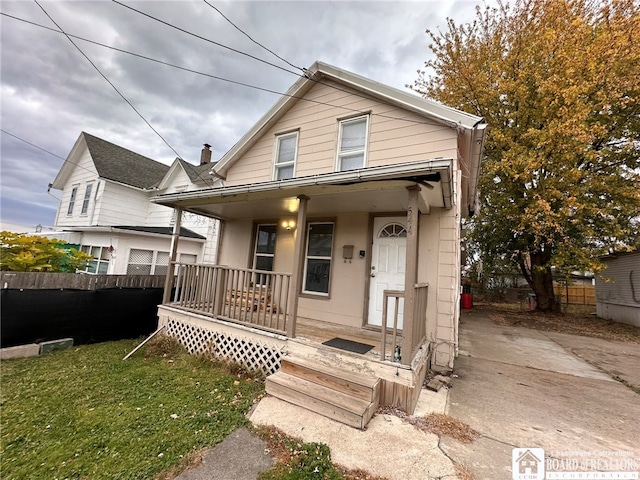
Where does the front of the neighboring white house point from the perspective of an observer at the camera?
facing the viewer and to the left of the viewer

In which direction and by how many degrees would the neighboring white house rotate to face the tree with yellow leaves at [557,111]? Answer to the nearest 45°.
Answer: approximately 90° to its left

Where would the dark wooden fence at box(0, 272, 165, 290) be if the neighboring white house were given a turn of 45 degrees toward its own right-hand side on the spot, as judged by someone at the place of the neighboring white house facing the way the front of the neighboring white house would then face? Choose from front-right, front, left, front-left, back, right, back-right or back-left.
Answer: left

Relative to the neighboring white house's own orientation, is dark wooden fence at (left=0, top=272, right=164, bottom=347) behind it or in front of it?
in front

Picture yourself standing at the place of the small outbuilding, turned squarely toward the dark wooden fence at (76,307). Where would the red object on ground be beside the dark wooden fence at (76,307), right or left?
right

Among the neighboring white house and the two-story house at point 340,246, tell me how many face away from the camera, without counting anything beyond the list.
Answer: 0

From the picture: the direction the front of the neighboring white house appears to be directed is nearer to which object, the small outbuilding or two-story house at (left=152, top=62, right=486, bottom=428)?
the two-story house

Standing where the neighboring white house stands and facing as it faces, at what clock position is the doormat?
The doormat is roughly at 10 o'clock from the neighboring white house.

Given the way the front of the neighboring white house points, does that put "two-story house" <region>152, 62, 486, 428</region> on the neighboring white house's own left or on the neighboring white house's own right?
on the neighboring white house's own left

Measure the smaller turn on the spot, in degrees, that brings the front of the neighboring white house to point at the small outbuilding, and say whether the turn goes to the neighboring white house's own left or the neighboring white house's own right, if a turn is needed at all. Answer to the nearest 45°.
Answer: approximately 90° to the neighboring white house's own left
